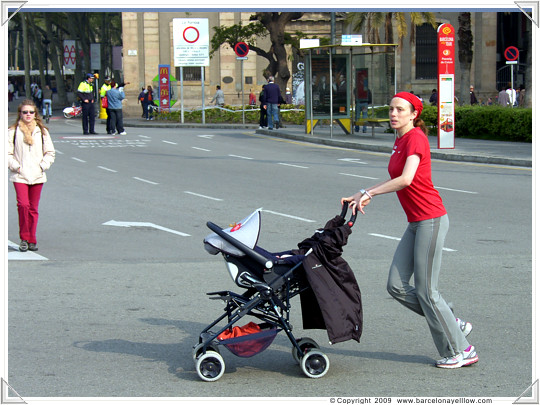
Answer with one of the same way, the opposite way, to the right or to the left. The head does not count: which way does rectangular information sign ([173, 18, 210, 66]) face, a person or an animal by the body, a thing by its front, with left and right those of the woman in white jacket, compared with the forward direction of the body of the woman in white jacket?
the same way

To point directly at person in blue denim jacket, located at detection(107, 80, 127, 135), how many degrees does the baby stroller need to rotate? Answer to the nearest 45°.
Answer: approximately 90° to its right

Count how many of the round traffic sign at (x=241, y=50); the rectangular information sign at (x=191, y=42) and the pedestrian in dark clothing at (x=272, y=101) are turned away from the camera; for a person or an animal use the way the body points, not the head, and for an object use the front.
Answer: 1

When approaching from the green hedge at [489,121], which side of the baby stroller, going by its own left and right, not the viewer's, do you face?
right

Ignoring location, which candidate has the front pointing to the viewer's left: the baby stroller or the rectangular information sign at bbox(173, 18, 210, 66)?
the baby stroller

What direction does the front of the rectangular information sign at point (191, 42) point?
toward the camera

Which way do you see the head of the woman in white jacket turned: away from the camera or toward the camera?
toward the camera

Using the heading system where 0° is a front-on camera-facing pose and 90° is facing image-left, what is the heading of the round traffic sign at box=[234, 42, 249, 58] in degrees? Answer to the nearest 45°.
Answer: approximately 0°

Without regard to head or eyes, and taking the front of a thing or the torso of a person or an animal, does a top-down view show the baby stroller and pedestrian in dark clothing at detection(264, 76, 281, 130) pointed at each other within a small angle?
no

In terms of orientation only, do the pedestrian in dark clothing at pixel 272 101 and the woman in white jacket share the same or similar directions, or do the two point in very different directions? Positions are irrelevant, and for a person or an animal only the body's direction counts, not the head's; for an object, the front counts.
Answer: very different directions

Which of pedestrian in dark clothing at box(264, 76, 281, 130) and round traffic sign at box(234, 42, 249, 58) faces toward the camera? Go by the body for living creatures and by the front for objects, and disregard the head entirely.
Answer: the round traffic sign

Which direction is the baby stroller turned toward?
to the viewer's left

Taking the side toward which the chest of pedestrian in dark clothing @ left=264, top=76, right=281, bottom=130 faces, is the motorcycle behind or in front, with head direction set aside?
in front

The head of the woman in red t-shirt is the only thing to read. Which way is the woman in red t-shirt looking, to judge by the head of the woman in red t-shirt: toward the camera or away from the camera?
toward the camera

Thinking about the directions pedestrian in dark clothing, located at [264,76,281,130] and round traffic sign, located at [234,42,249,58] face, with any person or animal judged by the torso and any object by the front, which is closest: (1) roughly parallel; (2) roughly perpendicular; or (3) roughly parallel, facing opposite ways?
roughly parallel, facing opposite ways

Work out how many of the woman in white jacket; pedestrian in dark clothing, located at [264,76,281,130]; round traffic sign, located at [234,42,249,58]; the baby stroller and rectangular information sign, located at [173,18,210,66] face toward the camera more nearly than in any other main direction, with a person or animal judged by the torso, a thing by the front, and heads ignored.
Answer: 3

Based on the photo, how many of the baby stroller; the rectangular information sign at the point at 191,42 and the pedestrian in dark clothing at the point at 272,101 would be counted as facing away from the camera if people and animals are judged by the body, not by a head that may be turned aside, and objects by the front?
1

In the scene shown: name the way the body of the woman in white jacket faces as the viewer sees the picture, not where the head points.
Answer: toward the camera
